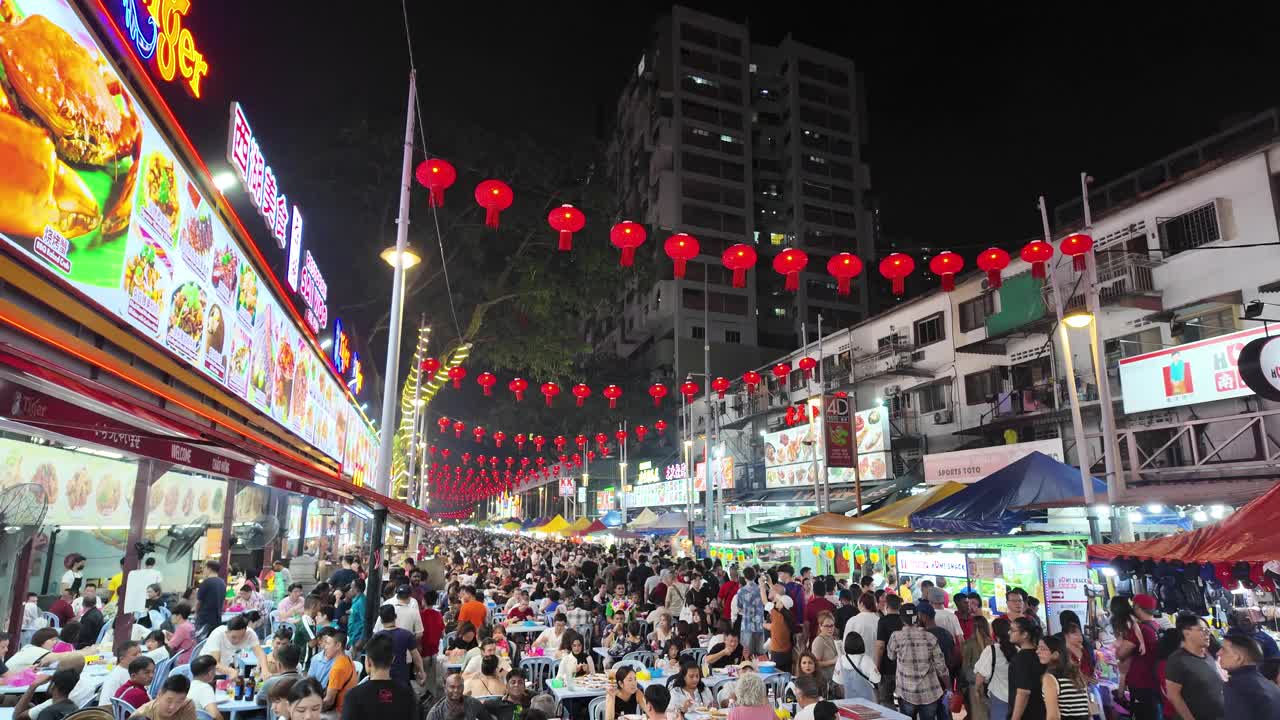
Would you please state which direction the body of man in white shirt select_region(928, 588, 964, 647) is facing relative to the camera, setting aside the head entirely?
away from the camera

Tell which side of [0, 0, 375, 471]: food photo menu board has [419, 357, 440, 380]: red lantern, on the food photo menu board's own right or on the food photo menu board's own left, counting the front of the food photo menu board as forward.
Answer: on the food photo menu board's own left

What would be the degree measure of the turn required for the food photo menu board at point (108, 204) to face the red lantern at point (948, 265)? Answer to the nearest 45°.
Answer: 0° — it already faces it

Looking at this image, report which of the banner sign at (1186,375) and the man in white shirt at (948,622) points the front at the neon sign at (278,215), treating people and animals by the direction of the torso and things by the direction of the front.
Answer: the banner sign

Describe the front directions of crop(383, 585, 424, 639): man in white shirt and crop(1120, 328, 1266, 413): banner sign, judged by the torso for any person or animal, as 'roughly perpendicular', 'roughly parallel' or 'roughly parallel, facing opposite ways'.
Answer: roughly perpendicular

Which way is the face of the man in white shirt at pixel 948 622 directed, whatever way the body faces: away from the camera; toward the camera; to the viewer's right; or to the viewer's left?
away from the camera

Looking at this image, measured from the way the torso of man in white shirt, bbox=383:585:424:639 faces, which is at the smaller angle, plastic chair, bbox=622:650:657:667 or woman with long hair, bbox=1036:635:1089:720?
the plastic chair
